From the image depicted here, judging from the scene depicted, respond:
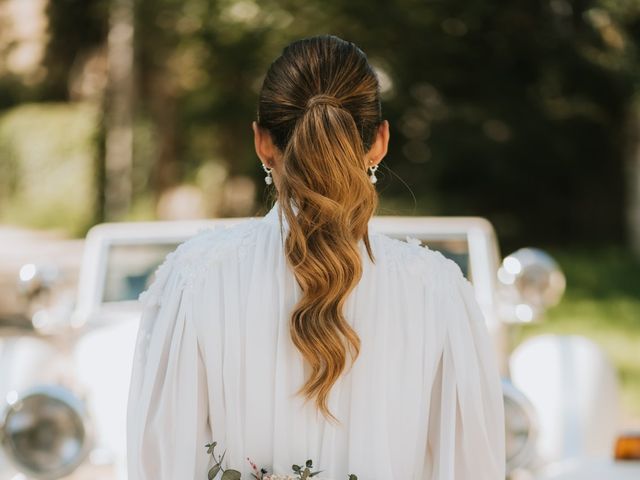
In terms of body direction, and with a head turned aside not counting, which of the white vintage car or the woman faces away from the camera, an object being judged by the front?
the woman

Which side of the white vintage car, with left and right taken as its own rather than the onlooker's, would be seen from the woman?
front

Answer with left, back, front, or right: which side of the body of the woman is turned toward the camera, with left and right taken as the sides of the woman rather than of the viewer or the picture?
back

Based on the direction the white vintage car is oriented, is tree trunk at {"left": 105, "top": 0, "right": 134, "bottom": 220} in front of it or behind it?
behind

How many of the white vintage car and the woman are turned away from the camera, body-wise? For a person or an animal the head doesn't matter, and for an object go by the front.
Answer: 1

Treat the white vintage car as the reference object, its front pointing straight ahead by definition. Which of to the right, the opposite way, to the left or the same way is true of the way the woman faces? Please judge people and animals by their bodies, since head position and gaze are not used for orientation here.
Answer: the opposite way

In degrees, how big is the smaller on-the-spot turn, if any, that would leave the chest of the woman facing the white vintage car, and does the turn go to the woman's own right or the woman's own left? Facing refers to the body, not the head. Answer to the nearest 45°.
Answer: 0° — they already face it

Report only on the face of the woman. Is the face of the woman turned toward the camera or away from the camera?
away from the camera

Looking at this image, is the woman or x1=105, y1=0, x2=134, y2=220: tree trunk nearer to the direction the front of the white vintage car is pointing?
the woman

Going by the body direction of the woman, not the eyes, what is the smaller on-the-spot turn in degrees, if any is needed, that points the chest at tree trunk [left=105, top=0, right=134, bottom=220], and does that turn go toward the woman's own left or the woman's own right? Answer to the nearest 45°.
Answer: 0° — they already face it
